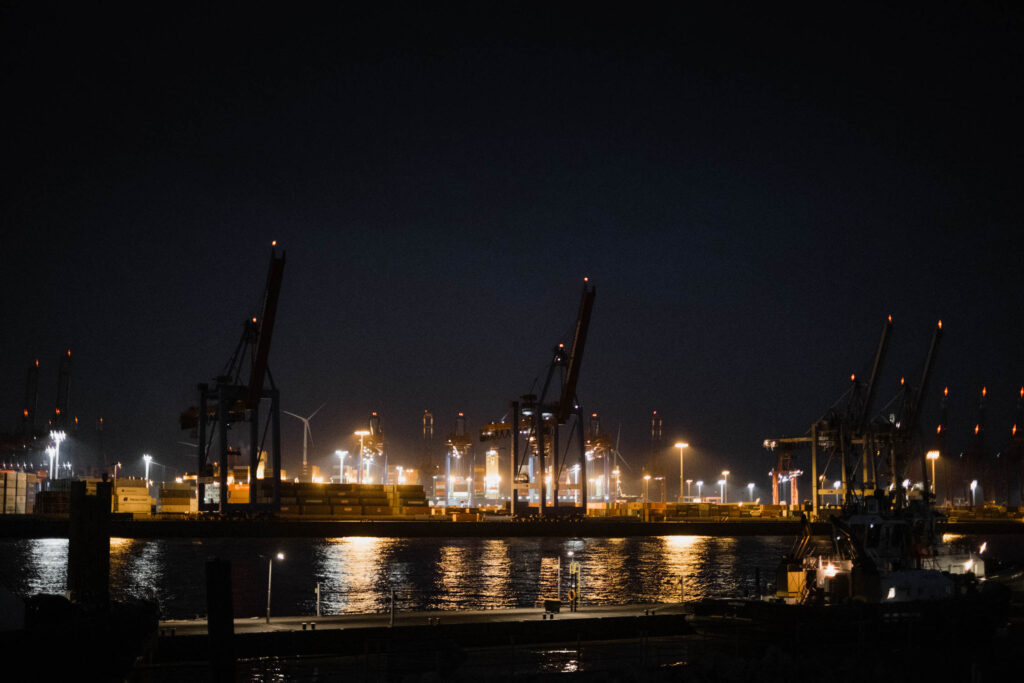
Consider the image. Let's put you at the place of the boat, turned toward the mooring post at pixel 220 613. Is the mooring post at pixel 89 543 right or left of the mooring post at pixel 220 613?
right
